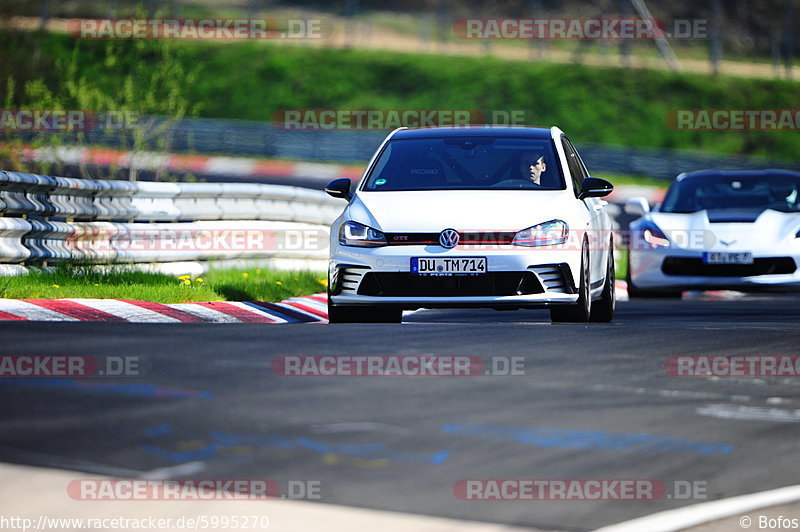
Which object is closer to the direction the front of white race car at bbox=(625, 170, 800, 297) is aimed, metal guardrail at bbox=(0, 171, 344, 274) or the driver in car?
the driver in car

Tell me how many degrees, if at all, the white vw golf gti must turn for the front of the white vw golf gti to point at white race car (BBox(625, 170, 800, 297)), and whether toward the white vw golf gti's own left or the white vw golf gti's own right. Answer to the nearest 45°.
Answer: approximately 135° to the white vw golf gti's own left

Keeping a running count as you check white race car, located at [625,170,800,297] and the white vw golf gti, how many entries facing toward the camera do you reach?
2

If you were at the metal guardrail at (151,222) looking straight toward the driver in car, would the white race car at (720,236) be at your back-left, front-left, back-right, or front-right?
front-left

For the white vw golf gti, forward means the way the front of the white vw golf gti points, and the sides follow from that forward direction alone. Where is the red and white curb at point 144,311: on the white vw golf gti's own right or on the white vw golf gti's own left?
on the white vw golf gti's own right

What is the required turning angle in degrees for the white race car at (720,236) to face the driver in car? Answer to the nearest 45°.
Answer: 0° — it already faces them

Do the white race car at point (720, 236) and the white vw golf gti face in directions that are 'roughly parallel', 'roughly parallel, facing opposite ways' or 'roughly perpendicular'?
roughly parallel

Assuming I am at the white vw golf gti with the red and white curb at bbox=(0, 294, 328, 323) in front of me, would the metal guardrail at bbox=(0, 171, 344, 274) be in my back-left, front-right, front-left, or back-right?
front-right

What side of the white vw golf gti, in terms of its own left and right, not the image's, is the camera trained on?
front

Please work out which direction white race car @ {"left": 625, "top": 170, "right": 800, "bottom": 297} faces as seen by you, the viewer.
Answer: facing the viewer

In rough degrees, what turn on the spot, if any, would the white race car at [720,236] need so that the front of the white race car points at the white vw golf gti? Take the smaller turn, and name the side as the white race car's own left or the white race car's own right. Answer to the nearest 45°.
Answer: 0° — it already faces it

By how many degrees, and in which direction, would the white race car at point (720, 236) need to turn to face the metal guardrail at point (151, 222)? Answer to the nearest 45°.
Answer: approximately 45° to its right

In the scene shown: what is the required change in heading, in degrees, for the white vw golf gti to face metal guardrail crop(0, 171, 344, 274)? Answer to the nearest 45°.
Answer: approximately 135° to its right

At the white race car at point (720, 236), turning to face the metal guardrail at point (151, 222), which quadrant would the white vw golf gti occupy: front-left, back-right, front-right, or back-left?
front-left

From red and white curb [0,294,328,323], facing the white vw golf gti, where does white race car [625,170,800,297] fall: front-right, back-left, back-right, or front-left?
front-left

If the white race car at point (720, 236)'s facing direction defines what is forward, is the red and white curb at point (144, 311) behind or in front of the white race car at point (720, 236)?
in front
